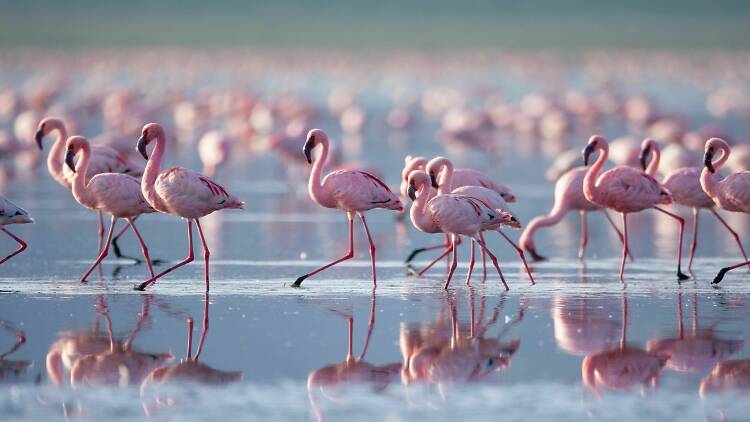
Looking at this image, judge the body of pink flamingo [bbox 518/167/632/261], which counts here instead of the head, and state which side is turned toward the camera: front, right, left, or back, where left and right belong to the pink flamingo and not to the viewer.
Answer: left

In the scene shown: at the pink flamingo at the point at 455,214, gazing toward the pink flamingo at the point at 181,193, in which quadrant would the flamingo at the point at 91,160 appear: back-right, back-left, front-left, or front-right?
front-right

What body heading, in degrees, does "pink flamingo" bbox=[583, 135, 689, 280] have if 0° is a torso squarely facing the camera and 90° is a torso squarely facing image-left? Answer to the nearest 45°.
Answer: approximately 90°

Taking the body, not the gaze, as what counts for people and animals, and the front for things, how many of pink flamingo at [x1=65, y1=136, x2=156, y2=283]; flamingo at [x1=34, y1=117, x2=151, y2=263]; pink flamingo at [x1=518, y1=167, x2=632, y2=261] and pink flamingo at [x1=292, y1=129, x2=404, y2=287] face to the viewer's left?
4

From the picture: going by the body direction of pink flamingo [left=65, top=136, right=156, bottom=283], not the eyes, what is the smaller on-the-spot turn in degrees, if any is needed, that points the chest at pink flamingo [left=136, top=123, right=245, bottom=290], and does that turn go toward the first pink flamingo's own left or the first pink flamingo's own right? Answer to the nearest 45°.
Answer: approximately 135° to the first pink flamingo's own left

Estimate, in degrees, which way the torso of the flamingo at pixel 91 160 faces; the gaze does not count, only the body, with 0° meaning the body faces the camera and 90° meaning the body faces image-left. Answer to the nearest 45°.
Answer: approximately 90°

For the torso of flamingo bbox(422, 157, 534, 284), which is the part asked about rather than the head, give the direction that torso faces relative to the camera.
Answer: to the viewer's left

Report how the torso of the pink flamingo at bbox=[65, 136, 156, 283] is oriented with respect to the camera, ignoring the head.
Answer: to the viewer's left

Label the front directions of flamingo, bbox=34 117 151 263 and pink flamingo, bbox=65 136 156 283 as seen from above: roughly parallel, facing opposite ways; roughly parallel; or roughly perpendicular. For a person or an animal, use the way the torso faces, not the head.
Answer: roughly parallel

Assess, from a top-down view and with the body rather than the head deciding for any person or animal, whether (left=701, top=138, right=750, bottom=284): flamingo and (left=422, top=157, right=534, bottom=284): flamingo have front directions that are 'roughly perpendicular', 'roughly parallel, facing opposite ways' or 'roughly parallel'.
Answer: roughly parallel

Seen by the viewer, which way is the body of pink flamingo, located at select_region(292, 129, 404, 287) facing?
to the viewer's left

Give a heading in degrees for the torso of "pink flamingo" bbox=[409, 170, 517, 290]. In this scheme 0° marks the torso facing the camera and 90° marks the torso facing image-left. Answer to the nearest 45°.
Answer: approximately 90°

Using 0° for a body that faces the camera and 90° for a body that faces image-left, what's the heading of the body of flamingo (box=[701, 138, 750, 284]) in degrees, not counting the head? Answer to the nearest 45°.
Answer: approximately 90°
